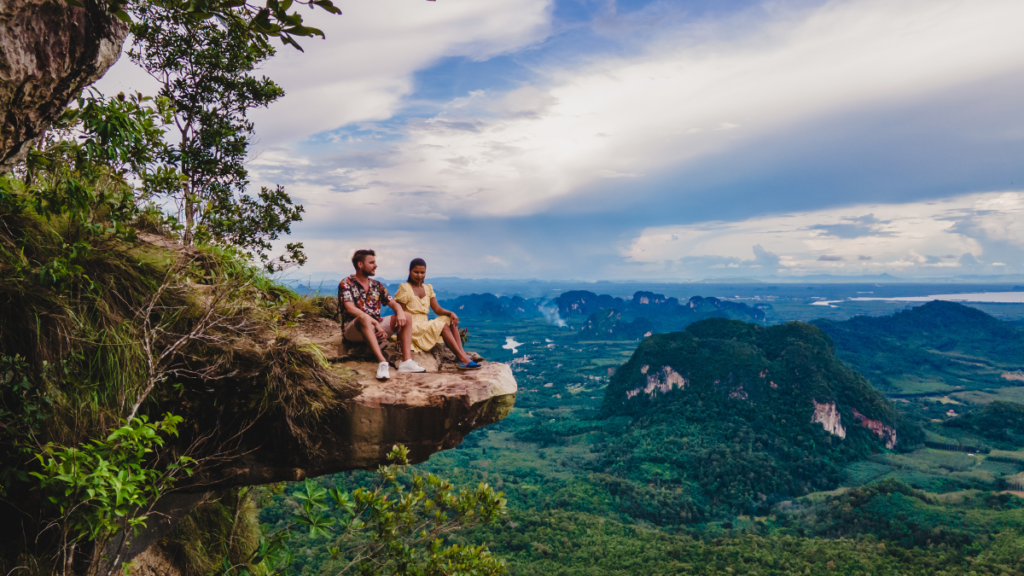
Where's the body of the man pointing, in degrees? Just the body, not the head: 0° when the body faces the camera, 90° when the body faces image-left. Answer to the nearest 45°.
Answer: approximately 315°

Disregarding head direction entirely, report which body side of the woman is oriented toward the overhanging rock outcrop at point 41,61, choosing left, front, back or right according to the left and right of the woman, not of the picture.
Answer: right

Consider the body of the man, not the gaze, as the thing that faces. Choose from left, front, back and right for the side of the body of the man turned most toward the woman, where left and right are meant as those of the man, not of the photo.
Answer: left

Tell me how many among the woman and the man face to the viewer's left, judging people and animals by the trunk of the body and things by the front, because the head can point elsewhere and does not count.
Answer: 0
